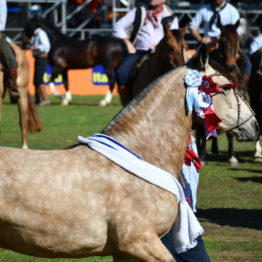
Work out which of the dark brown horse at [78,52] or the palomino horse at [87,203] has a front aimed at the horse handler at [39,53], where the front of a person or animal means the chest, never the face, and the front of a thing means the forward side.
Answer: the dark brown horse

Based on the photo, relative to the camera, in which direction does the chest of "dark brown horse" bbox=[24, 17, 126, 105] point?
to the viewer's left

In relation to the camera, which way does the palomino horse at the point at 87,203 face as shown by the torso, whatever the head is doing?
to the viewer's right

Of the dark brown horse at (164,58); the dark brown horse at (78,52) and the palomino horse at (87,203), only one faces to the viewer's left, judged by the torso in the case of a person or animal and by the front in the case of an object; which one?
the dark brown horse at (78,52)

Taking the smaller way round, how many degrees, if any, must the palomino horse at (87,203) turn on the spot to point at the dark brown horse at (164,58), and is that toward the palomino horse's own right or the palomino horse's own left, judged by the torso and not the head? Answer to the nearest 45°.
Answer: approximately 90° to the palomino horse's own left

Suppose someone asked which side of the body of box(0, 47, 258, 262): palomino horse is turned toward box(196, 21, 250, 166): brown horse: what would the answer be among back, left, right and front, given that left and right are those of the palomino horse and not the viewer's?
left

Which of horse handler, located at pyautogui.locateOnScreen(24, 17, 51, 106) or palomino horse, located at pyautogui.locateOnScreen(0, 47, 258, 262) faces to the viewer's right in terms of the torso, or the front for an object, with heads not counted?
the palomino horse

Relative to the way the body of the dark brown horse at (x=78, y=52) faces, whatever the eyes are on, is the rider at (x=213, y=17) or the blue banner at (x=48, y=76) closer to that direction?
the blue banner

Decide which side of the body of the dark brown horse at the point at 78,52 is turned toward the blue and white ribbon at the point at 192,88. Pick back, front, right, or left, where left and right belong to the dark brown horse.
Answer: left
